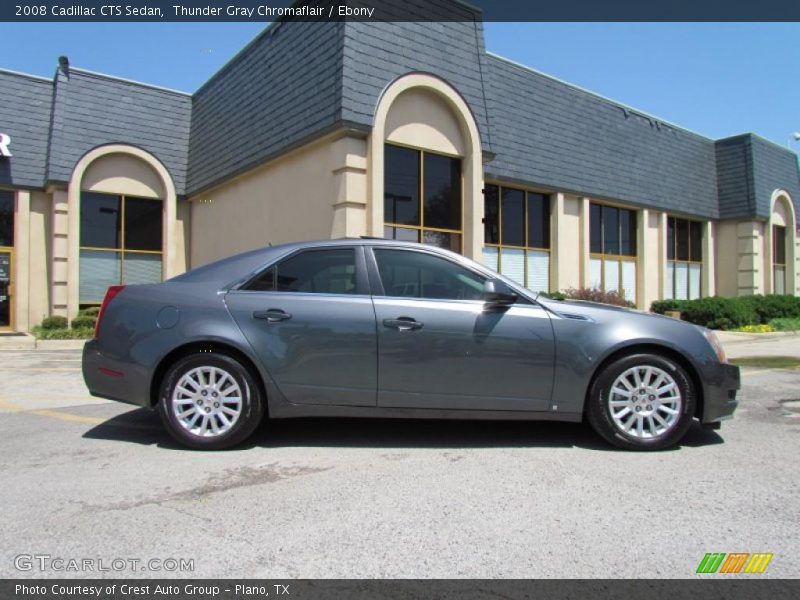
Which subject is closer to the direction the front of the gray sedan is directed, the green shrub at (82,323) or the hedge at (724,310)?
the hedge

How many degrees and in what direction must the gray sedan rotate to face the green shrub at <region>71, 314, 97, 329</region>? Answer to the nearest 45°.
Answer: approximately 135° to its left

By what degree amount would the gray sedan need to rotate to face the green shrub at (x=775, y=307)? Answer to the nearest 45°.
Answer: approximately 45° to its left

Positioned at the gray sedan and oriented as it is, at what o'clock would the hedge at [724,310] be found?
The hedge is roughly at 10 o'clock from the gray sedan.

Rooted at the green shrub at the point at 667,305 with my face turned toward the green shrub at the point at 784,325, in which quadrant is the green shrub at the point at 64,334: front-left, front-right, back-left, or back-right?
back-right

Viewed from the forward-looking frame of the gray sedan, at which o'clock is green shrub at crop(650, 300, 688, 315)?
The green shrub is roughly at 10 o'clock from the gray sedan.

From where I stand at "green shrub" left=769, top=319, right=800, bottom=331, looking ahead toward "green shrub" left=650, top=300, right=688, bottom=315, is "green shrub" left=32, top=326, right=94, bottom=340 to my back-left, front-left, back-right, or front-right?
front-left

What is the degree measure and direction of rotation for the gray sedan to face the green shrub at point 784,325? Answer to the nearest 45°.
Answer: approximately 45° to its left

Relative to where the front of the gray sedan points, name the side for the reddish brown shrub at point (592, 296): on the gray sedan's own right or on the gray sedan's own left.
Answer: on the gray sedan's own left

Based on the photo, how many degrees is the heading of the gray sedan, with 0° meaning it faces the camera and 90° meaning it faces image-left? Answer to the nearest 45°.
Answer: approximately 270°

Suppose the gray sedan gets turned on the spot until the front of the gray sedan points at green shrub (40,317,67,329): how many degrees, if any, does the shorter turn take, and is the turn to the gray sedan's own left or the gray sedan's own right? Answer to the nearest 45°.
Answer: approximately 135° to the gray sedan's own left
